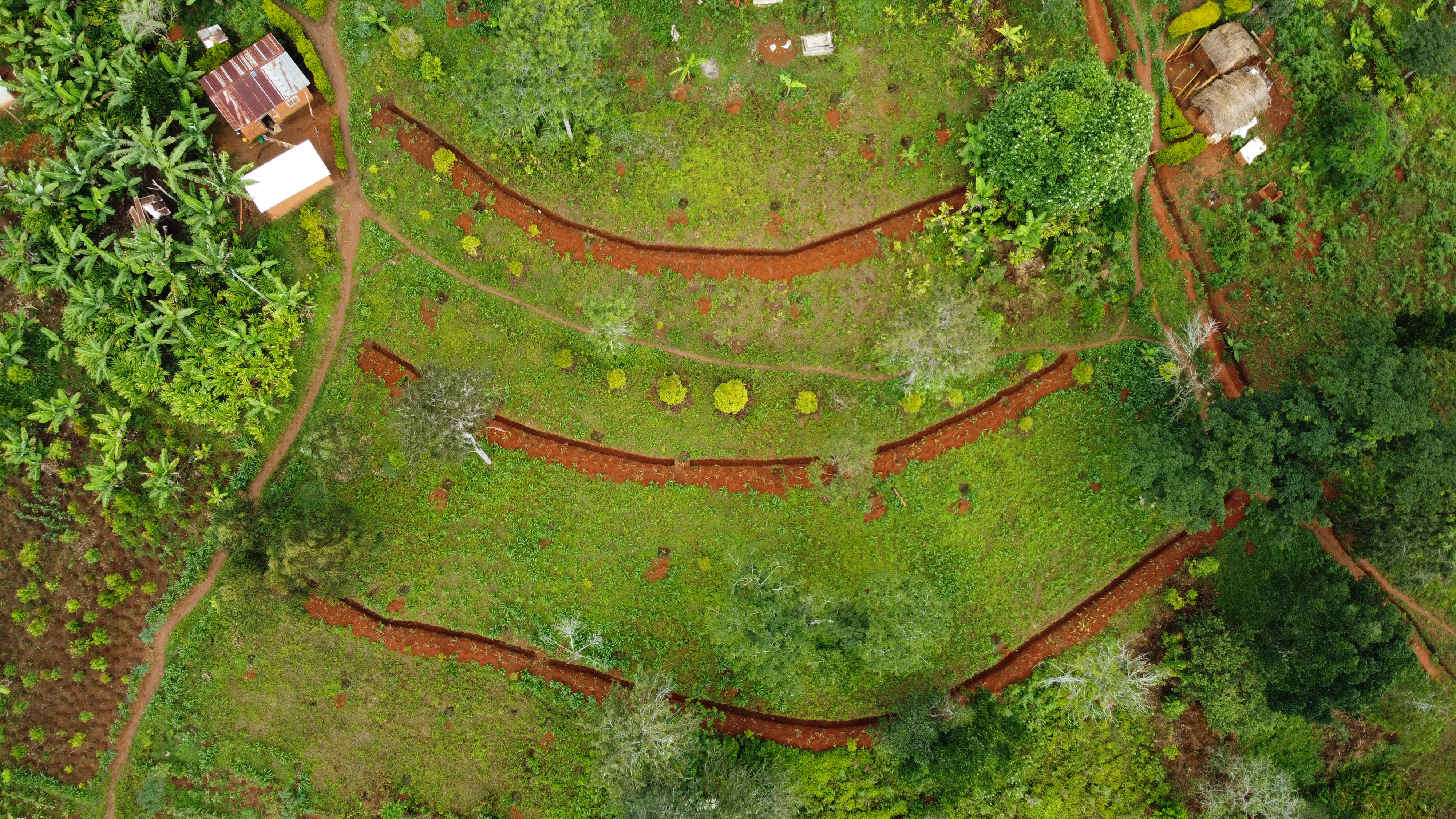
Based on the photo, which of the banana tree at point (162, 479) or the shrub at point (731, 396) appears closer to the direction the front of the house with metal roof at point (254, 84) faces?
the shrub

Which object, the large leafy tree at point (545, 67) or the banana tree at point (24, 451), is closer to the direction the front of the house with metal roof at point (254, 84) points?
the large leafy tree

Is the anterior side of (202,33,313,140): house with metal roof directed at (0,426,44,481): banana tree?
no

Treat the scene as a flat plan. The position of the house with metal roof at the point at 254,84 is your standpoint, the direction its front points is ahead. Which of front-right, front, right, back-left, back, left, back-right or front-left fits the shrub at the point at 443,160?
front-left

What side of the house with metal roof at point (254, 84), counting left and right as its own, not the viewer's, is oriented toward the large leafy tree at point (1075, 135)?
front
